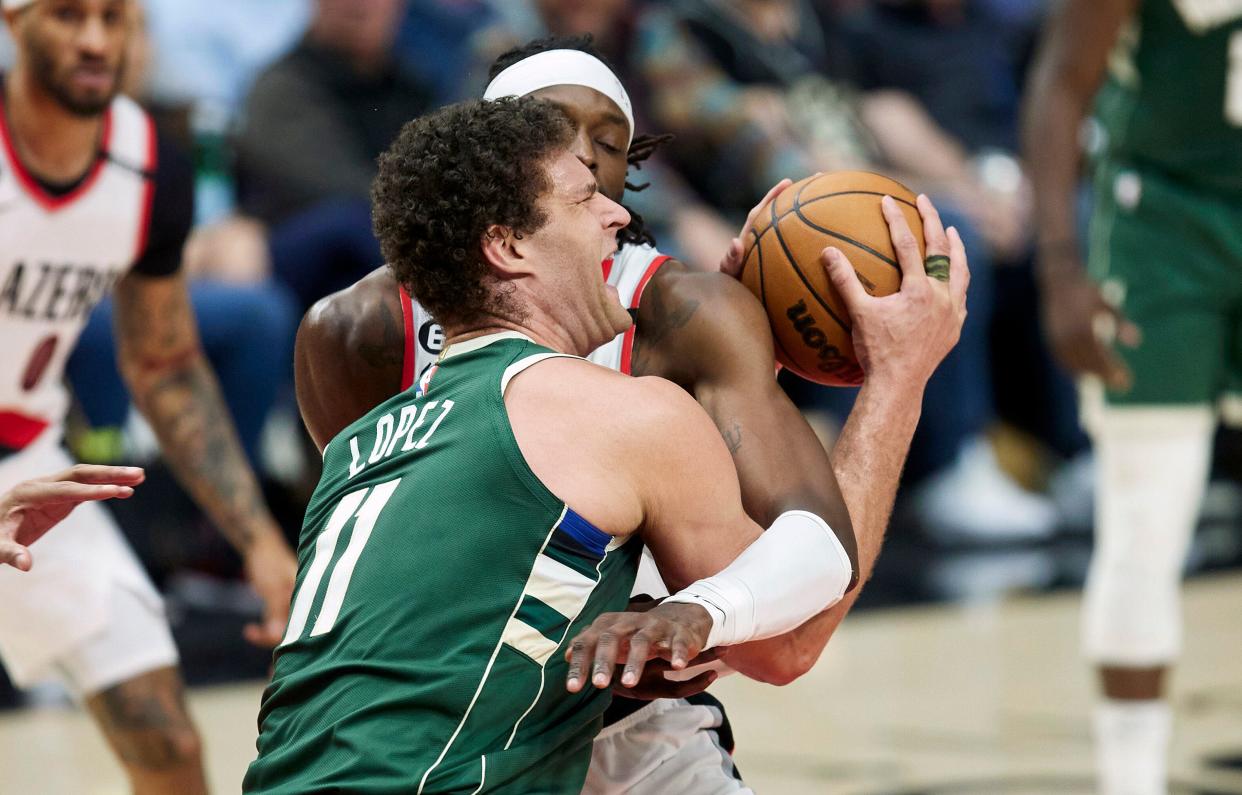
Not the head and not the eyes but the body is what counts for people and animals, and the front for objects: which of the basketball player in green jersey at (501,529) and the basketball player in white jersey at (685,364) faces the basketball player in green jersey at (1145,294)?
the basketball player in green jersey at (501,529)

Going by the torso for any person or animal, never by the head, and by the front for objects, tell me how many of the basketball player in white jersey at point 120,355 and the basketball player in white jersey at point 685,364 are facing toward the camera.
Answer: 2

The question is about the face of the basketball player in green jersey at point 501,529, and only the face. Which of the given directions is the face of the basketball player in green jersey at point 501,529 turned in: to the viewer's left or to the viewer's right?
to the viewer's right

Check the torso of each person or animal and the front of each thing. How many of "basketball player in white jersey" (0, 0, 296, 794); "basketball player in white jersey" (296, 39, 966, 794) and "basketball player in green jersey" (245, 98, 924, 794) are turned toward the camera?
2

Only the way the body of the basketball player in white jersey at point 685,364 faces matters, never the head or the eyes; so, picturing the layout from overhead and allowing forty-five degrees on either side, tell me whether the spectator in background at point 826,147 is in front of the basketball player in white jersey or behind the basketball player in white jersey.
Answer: behind

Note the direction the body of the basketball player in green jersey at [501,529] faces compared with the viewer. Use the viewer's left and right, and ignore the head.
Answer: facing away from the viewer and to the right of the viewer

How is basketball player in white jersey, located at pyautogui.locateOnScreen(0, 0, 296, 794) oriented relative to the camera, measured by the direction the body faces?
toward the camera

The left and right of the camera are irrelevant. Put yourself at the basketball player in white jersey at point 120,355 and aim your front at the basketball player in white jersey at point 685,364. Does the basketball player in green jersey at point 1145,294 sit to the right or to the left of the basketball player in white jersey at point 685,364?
left

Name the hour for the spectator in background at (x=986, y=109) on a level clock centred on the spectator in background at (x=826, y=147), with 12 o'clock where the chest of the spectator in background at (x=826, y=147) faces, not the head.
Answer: the spectator in background at (x=986, y=109) is roughly at 9 o'clock from the spectator in background at (x=826, y=147).

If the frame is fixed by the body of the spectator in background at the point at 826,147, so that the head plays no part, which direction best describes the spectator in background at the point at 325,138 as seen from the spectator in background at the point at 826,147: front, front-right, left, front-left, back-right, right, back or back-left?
right
